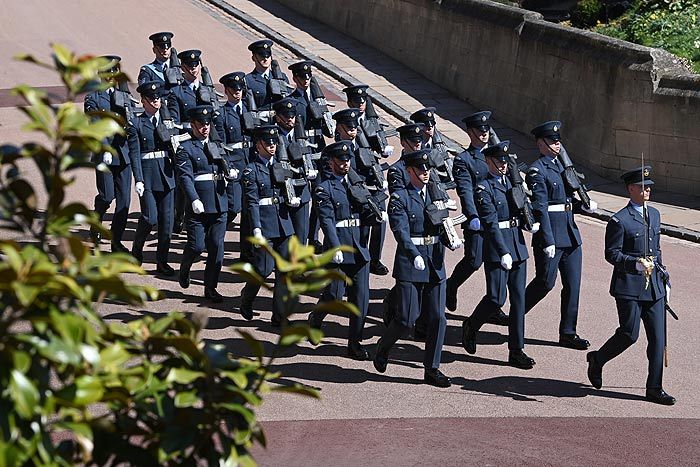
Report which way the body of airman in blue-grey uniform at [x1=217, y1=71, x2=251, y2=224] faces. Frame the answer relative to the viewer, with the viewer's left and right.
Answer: facing the viewer and to the right of the viewer

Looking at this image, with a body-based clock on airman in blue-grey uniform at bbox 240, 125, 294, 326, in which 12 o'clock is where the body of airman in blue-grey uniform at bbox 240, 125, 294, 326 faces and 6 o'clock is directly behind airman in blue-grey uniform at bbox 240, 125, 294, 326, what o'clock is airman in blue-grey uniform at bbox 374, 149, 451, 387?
airman in blue-grey uniform at bbox 374, 149, 451, 387 is roughly at 12 o'clock from airman in blue-grey uniform at bbox 240, 125, 294, 326.

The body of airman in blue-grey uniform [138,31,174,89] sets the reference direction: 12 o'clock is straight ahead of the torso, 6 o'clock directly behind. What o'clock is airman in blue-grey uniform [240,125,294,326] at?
airman in blue-grey uniform [240,125,294,326] is roughly at 1 o'clock from airman in blue-grey uniform [138,31,174,89].

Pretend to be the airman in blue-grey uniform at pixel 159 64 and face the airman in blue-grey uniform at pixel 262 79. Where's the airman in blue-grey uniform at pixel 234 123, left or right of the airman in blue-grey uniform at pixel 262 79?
right

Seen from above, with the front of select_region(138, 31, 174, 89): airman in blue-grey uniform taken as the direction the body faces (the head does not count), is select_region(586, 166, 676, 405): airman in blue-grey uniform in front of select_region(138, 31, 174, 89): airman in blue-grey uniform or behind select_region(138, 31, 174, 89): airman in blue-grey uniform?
in front

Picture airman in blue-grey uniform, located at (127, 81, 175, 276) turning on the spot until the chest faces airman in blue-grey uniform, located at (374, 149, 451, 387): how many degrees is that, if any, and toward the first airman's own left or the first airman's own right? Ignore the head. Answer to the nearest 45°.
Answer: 0° — they already face them

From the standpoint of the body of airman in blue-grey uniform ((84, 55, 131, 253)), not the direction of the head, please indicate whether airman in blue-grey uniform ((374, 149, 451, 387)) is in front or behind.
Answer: in front

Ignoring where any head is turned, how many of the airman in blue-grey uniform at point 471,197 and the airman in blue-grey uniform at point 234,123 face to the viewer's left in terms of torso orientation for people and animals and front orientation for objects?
0

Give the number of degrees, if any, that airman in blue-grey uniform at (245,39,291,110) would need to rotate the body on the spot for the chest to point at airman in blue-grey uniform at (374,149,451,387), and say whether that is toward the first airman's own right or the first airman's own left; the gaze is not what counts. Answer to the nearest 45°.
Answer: approximately 45° to the first airman's own right

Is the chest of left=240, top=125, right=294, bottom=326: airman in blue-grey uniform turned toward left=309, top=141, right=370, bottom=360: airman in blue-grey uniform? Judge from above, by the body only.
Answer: yes

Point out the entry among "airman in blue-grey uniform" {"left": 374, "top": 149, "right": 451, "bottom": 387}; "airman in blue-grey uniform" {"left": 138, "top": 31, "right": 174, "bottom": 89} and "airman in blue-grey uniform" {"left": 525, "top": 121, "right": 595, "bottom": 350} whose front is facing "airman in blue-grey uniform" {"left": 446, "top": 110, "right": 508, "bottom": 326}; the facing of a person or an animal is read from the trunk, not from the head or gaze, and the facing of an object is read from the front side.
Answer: "airman in blue-grey uniform" {"left": 138, "top": 31, "right": 174, "bottom": 89}

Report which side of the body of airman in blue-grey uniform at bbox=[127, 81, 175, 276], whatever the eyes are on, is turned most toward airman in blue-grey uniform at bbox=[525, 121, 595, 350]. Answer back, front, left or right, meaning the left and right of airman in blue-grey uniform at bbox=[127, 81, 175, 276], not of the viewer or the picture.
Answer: front

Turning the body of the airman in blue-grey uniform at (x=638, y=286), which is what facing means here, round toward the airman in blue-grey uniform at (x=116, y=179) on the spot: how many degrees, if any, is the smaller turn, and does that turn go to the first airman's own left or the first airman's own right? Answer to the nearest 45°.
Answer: approximately 135° to the first airman's own right
